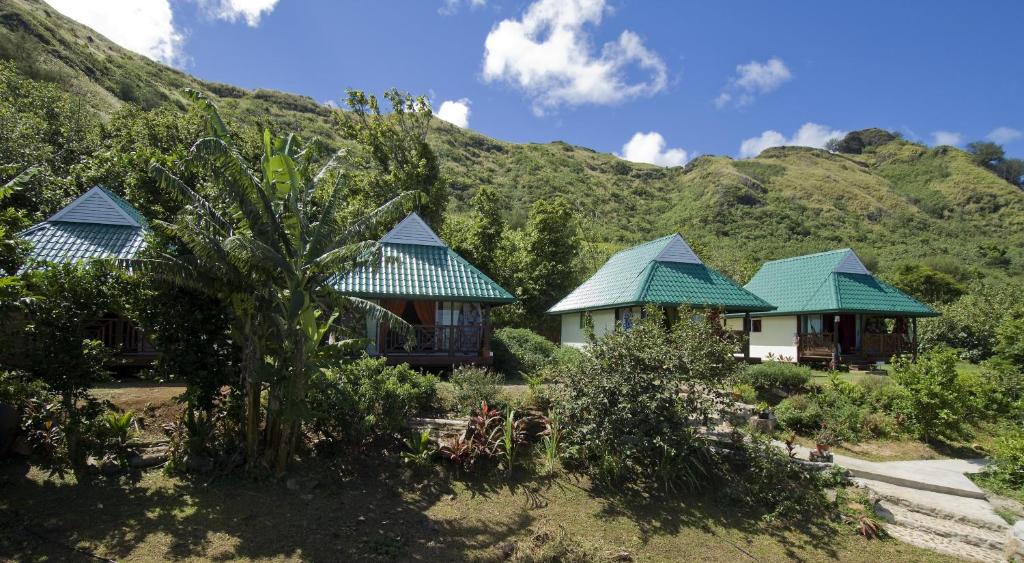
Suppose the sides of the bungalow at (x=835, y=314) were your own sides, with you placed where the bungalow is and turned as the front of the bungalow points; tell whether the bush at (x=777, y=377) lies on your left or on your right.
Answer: on your right

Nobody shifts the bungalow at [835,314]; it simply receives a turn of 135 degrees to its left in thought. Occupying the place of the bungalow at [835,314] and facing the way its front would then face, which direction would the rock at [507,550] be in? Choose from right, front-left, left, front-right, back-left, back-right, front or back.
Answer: back

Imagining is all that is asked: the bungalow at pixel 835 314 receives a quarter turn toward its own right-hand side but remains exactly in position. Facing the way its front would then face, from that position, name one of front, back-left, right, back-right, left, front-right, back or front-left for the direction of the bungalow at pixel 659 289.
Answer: front

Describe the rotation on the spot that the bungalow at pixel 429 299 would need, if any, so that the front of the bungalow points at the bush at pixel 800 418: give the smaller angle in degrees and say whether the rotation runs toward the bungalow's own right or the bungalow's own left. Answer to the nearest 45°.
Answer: approximately 45° to the bungalow's own left

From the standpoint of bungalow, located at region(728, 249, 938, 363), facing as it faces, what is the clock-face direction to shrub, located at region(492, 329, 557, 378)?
The shrub is roughly at 3 o'clock from the bungalow.

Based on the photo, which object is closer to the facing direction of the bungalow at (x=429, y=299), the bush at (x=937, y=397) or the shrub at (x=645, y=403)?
the shrub

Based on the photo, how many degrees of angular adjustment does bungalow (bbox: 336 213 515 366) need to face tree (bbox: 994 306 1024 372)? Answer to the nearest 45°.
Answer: approximately 90° to its left

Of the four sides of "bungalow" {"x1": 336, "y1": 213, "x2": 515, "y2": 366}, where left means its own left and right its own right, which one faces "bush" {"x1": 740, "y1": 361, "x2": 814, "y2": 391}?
left

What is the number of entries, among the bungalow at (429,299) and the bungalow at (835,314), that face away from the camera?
0

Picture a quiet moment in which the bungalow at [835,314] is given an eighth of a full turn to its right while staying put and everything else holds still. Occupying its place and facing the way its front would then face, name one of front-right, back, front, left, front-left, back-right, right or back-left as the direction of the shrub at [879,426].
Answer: front

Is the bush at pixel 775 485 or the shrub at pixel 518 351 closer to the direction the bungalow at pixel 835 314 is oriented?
the bush

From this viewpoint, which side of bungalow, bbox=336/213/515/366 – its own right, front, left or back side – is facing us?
front

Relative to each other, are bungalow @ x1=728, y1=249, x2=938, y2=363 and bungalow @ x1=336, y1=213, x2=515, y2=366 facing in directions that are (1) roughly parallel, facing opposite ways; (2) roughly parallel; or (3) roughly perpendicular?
roughly parallel

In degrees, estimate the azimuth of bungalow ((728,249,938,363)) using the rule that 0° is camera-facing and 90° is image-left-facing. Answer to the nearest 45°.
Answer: approximately 315°

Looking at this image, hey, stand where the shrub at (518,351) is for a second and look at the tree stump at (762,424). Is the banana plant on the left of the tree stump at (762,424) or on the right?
right

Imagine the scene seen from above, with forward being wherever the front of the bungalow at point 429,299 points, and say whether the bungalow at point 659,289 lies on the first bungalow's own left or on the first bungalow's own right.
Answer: on the first bungalow's own left

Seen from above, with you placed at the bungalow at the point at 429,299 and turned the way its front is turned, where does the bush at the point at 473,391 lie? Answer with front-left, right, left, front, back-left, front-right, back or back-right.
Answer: front

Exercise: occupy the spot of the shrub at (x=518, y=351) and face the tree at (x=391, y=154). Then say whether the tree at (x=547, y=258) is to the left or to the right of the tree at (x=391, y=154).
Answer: right
